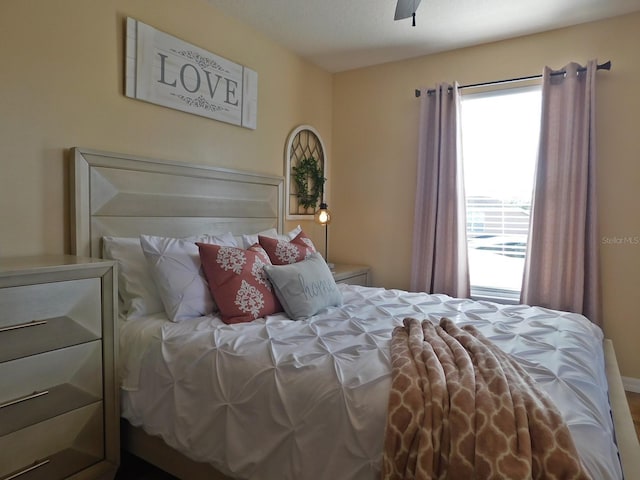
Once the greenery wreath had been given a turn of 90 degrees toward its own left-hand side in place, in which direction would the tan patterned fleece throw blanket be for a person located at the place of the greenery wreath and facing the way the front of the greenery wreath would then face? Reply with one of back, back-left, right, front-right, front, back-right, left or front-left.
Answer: back-right

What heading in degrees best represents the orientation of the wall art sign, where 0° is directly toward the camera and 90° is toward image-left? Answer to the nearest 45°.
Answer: approximately 315°

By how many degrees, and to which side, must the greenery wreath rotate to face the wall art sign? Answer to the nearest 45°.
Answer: approximately 90° to its right

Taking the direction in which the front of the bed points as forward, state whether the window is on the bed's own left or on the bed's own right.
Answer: on the bed's own left

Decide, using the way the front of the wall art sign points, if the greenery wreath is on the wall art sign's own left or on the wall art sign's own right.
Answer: on the wall art sign's own left

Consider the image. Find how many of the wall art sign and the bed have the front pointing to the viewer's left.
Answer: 0

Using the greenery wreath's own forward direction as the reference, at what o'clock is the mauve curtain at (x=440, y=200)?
The mauve curtain is roughly at 11 o'clock from the greenery wreath.

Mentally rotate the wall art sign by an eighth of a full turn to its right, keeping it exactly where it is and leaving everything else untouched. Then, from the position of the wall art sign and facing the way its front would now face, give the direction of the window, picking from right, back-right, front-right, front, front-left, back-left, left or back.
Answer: left

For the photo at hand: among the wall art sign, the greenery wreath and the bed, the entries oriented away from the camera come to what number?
0

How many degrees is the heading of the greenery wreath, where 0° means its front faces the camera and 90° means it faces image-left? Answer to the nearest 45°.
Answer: approximately 315°

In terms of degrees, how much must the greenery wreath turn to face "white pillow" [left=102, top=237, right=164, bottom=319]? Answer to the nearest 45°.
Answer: approximately 90° to its right

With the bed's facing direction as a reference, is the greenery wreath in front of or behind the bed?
behind

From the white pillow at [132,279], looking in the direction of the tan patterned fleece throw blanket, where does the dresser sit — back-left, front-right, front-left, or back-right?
front-right

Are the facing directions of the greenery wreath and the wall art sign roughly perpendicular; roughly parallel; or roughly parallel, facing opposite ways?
roughly parallel

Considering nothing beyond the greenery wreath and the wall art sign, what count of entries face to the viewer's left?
0

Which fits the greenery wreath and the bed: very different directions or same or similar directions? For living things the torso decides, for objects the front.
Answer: same or similar directions
